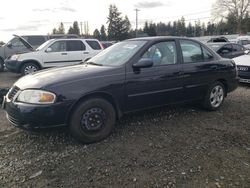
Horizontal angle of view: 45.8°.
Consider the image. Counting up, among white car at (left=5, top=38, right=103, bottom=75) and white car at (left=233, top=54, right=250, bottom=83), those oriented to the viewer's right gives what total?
0

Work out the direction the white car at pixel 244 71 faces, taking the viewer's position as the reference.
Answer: facing the viewer and to the left of the viewer

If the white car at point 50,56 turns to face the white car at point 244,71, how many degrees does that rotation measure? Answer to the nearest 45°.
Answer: approximately 135° to its left

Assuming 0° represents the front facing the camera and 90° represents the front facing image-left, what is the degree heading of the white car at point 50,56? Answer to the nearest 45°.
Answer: approximately 90°

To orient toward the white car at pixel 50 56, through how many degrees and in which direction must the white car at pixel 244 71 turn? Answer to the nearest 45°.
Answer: approximately 45° to its right

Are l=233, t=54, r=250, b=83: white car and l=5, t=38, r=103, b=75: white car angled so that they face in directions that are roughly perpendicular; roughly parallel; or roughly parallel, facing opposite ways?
roughly parallel
